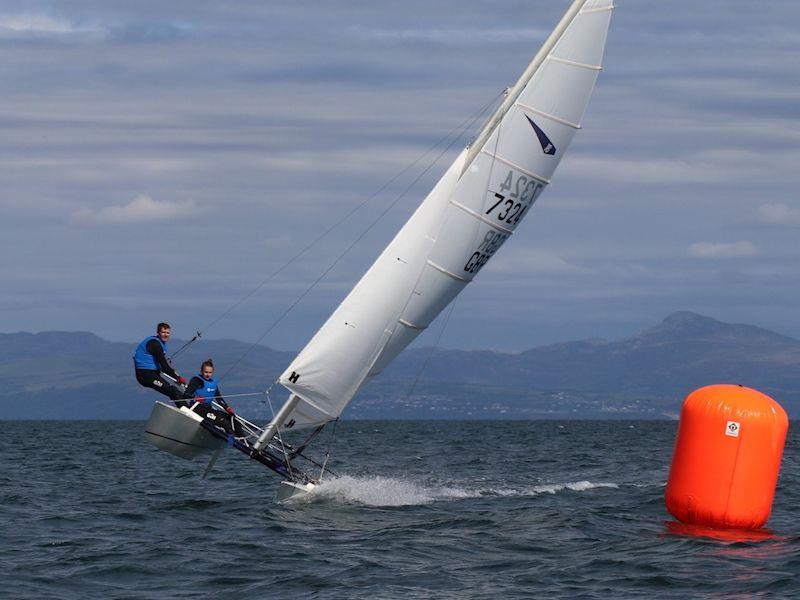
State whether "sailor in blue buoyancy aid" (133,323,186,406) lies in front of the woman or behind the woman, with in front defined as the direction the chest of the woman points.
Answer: behind

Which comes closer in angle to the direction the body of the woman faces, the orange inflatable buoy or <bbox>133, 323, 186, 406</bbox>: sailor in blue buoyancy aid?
the orange inflatable buoy

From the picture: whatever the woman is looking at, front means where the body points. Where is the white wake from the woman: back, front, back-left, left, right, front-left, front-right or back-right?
left

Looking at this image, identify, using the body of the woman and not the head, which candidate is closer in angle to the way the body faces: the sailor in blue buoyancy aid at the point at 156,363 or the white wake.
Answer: the white wake

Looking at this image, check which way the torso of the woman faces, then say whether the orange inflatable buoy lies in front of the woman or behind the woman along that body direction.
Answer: in front

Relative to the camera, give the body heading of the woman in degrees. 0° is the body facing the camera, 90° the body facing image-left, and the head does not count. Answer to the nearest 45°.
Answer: approximately 315°
